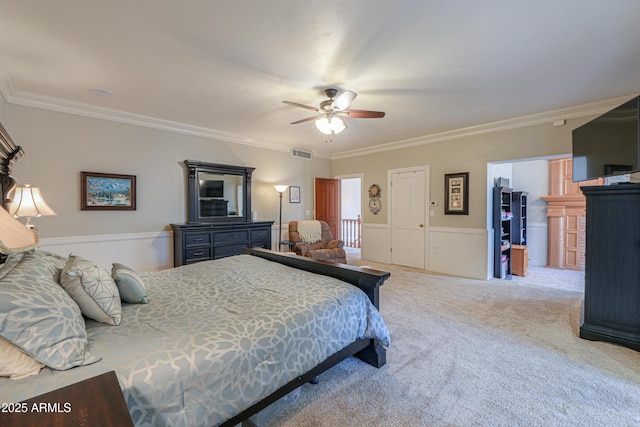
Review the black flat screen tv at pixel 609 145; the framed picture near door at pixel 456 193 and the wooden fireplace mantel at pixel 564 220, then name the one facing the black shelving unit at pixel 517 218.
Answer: the wooden fireplace mantel

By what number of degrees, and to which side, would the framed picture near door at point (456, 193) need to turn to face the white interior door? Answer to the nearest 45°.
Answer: approximately 45° to its right

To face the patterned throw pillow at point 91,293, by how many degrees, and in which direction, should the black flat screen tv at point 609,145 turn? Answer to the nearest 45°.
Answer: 0° — it already faces it

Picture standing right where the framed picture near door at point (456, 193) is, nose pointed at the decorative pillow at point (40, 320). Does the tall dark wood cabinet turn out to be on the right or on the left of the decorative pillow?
left

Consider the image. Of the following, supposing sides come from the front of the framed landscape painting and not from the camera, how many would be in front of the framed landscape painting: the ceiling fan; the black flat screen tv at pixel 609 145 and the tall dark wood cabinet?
3

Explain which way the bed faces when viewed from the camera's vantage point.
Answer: facing away from the viewer and to the right of the viewer
